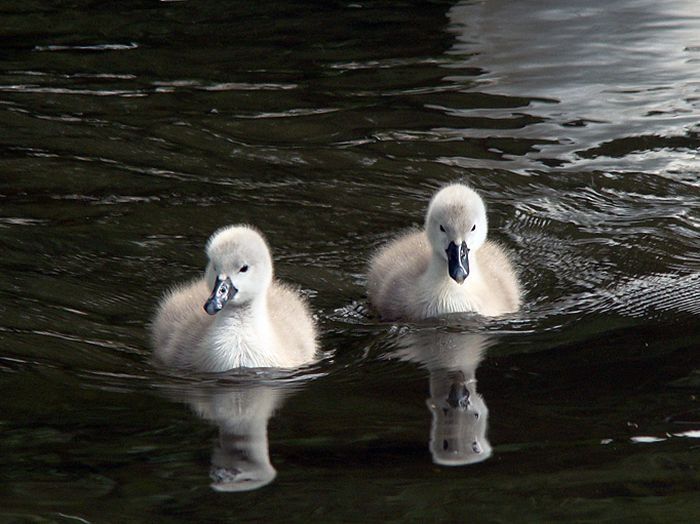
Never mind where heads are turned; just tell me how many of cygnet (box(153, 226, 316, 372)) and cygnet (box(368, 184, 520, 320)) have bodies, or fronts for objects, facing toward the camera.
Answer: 2

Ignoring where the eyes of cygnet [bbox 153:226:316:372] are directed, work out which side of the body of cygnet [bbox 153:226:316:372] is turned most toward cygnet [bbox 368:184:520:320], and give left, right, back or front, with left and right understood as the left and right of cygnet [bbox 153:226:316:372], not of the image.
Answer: left

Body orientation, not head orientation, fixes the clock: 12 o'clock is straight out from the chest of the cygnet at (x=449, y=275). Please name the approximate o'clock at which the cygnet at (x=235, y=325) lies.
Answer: the cygnet at (x=235, y=325) is roughly at 2 o'clock from the cygnet at (x=449, y=275).

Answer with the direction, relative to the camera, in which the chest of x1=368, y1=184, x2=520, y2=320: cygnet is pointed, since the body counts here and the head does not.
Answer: toward the camera

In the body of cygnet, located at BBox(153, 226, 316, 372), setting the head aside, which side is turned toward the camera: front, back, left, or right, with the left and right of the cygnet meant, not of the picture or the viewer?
front

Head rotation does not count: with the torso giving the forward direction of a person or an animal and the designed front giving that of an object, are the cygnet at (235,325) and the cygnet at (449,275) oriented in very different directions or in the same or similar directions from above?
same or similar directions
